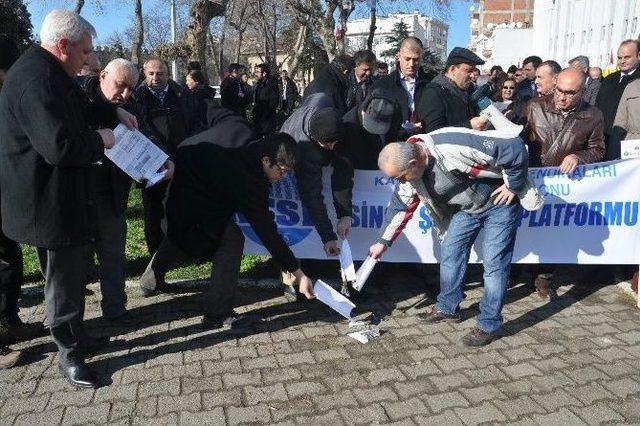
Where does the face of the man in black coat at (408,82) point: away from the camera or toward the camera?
toward the camera

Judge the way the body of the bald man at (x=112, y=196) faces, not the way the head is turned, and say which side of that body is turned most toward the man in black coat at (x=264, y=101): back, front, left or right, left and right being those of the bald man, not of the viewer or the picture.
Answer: left

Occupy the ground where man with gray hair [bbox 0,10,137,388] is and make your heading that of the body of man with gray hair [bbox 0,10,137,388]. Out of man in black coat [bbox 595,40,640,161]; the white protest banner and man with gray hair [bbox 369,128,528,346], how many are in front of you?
3

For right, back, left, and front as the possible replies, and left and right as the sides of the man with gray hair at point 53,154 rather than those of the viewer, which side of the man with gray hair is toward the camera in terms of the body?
right

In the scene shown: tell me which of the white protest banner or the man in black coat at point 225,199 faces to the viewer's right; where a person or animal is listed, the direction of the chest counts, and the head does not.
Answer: the man in black coat

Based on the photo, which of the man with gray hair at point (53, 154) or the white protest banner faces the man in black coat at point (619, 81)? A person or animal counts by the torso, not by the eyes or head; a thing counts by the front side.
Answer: the man with gray hair

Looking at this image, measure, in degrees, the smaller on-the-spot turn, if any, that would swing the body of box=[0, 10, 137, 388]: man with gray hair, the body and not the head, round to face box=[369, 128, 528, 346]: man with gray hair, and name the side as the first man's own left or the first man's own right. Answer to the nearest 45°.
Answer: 0° — they already face them

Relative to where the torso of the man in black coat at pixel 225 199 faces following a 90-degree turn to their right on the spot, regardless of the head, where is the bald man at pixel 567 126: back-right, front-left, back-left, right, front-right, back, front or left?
left

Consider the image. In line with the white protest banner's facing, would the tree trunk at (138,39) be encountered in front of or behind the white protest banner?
behind

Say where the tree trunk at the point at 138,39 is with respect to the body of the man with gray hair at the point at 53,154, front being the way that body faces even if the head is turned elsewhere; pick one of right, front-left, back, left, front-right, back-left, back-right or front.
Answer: left

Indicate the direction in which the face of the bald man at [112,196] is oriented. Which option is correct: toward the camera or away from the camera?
toward the camera

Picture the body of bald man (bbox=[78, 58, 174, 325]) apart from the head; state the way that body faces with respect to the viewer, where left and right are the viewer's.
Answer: facing the viewer and to the right of the viewer

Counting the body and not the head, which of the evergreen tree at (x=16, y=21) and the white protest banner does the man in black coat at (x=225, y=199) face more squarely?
the white protest banner

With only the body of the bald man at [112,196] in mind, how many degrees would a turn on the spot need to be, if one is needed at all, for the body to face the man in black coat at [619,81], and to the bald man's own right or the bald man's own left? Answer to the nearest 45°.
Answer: approximately 45° to the bald man's own left

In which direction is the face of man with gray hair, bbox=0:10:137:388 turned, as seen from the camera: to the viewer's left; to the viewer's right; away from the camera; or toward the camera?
to the viewer's right

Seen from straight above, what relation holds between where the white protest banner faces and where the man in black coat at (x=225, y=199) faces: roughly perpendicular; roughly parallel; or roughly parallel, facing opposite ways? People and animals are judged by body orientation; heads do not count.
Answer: roughly perpendicular
